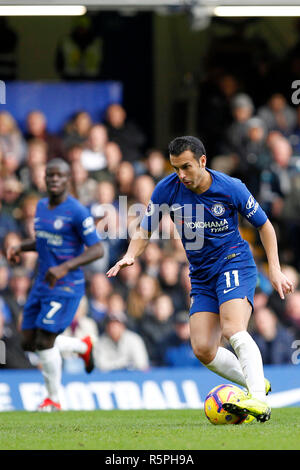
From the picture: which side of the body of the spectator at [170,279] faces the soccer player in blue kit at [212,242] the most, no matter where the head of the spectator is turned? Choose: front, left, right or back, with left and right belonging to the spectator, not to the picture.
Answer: front

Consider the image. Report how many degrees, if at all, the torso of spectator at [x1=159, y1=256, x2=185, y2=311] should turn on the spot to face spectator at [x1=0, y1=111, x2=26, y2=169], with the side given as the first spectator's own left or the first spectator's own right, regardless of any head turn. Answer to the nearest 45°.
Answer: approximately 135° to the first spectator's own right

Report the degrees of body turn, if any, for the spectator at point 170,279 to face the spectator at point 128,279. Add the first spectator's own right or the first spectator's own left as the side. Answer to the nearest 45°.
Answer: approximately 90° to the first spectator's own right
